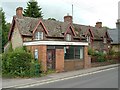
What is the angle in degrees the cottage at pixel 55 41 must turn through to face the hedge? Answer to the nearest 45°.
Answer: approximately 45° to its right

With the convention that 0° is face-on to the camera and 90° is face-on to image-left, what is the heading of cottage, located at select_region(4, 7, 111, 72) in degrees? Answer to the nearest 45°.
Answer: approximately 315°
